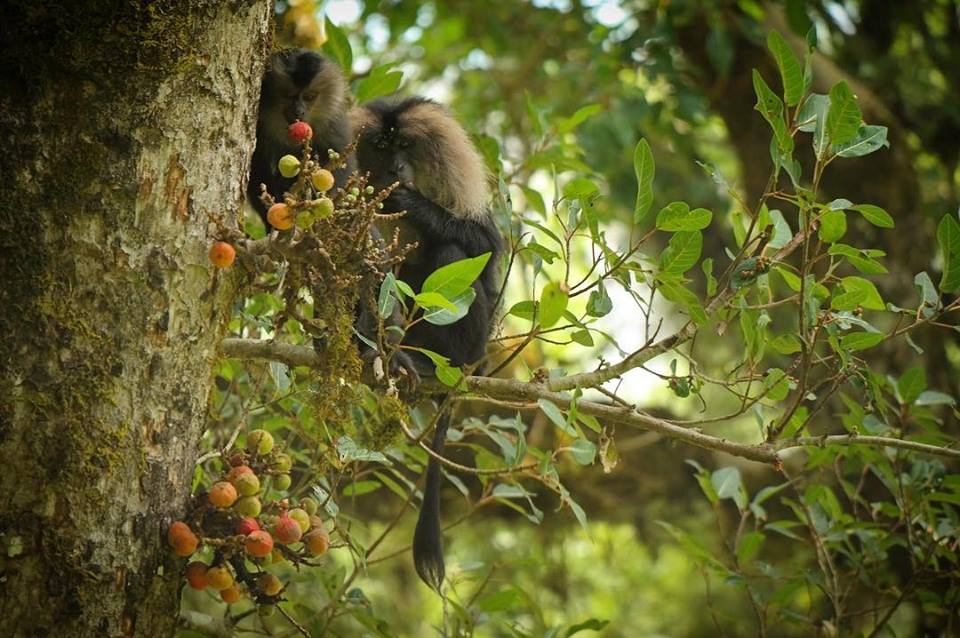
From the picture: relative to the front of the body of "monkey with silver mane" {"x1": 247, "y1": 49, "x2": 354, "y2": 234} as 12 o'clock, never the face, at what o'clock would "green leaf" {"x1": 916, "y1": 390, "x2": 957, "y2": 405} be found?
The green leaf is roughly at 10 o'clock from the monkey with silver mane.

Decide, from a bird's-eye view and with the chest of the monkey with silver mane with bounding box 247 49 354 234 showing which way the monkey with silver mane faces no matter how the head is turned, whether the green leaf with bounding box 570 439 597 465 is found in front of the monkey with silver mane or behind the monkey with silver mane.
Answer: in front

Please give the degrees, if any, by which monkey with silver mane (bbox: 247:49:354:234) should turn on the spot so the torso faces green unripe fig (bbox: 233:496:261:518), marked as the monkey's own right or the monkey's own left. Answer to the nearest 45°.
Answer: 0° — it already faces it

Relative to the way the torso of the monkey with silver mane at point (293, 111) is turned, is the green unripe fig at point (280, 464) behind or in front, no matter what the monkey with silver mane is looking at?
in front

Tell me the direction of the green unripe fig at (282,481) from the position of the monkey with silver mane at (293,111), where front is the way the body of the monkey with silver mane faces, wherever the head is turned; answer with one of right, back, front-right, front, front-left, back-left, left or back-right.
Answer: front

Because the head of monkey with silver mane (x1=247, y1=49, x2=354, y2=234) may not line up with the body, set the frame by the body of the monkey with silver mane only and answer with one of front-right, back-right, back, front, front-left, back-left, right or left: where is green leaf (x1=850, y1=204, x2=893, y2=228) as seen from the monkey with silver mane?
front-left

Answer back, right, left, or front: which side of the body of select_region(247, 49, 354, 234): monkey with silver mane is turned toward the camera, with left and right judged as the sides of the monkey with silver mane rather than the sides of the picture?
front
